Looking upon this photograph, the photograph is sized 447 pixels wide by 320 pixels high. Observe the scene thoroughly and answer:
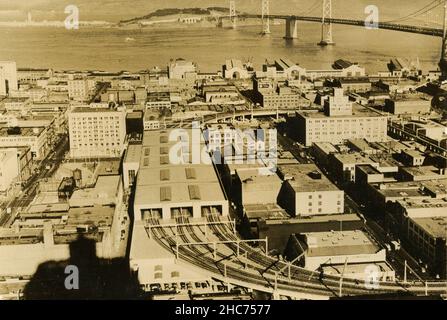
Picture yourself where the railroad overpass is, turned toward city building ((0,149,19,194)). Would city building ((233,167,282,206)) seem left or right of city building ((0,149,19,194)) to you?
right

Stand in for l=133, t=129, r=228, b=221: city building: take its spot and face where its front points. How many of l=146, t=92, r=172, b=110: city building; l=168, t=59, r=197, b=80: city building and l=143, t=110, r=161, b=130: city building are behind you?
3

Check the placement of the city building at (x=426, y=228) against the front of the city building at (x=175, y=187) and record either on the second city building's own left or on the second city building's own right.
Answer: on the second city building's own left

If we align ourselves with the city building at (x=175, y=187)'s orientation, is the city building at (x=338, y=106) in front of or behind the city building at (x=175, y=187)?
behind

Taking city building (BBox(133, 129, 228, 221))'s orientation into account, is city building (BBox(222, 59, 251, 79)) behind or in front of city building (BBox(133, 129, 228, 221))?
behind

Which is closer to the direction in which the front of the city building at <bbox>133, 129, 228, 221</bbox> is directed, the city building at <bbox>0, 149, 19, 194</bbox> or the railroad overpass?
the railroad overpass

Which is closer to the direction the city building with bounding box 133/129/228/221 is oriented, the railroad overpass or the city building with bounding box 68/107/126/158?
the railroad overpass

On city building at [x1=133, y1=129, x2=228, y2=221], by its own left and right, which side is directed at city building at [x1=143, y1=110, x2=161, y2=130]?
back

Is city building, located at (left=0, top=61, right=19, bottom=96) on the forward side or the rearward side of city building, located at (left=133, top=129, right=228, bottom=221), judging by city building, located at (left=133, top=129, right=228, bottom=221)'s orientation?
on the rearward side

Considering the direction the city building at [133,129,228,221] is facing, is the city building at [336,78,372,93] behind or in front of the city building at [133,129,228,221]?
behind

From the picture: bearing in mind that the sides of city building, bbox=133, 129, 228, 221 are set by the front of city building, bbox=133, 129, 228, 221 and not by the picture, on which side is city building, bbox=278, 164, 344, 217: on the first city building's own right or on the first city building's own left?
on the first city building's own left

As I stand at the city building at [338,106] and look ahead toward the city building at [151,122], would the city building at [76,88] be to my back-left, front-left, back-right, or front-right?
front-right

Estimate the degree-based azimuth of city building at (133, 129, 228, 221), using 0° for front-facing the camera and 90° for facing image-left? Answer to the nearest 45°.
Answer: approximately 0°

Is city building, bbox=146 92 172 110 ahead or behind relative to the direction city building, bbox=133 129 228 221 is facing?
behind

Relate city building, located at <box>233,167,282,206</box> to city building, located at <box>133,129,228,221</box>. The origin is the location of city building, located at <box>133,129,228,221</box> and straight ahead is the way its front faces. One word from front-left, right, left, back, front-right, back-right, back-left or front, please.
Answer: left
